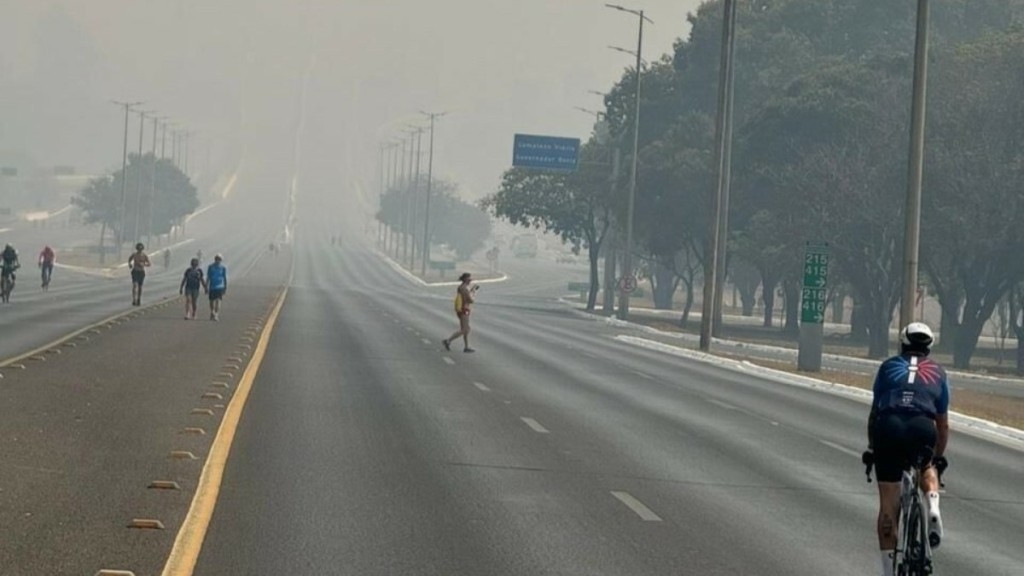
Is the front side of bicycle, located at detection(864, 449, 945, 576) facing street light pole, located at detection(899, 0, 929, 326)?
yes

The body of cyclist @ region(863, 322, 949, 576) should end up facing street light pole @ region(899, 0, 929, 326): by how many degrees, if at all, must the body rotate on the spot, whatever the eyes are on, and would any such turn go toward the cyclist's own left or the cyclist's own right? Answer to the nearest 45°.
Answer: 0° — they already face it

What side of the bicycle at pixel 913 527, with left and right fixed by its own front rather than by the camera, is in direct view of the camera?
back

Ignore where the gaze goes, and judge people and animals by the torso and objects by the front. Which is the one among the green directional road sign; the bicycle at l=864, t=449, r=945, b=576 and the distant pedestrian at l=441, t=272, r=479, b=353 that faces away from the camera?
the bicycle

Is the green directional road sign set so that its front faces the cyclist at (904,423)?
yes

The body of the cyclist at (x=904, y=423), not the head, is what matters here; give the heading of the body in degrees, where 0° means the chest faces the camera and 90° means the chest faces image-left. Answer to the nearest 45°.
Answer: approximately 180°

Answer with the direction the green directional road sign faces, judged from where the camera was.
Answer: facing the viewer

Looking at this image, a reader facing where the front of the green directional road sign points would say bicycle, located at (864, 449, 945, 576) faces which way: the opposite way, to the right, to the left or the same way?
the opposite way

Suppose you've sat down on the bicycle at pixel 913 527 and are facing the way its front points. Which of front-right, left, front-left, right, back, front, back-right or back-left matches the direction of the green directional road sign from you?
front

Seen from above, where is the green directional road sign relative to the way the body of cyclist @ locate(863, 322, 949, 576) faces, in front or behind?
in front

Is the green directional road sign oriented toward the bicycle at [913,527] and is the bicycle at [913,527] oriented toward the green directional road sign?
yes

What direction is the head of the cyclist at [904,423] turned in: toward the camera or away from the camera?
away from the camera
